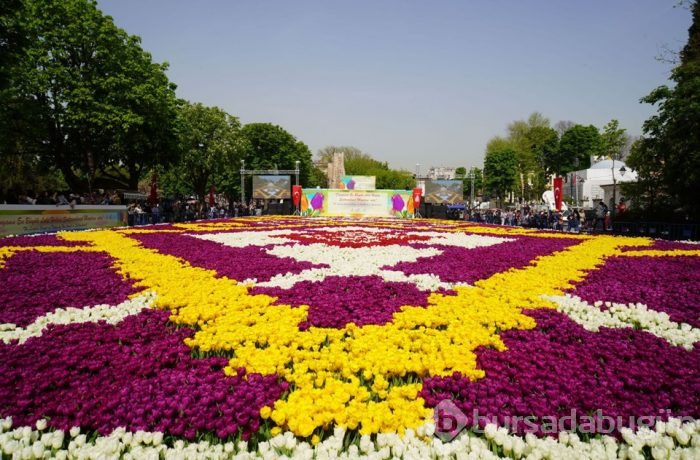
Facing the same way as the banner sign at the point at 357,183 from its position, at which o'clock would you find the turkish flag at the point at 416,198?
The turkish flag is roughly at 10 o'clock from the banner sign.

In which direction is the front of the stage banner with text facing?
toward the camera

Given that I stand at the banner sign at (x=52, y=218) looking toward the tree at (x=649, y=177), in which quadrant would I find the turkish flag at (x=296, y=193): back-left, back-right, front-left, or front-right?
front-left

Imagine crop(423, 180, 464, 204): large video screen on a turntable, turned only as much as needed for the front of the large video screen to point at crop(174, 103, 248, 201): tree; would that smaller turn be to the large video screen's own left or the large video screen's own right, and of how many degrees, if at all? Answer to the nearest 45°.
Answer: approximately 90° to the large video screen's own right

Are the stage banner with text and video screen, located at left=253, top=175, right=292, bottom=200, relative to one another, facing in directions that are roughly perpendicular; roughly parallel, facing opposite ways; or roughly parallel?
roughly parallel

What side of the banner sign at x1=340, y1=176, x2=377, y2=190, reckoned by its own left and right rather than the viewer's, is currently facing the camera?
front

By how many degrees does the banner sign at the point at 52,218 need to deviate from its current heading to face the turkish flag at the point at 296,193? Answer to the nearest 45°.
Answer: approximately 90° to its left

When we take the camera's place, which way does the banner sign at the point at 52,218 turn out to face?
facing the viewer and to the right of the viewer

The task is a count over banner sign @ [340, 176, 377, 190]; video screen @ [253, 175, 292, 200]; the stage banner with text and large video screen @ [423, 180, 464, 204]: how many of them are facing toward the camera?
4

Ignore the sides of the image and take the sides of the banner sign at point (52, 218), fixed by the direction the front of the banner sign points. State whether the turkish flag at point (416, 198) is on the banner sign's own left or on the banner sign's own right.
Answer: on the banner sign's own left

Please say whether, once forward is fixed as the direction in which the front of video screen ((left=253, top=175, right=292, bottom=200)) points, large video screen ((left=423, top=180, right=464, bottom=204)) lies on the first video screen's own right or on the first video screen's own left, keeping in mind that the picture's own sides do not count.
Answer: on the first video screen's own left

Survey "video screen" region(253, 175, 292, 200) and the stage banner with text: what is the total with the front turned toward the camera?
2

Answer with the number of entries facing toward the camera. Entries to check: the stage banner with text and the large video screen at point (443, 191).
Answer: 2

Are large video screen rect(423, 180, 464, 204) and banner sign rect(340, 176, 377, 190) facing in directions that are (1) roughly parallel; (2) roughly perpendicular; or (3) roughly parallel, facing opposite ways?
roughly parallel
